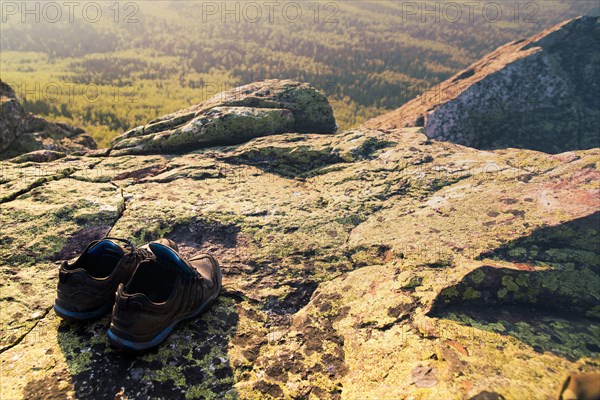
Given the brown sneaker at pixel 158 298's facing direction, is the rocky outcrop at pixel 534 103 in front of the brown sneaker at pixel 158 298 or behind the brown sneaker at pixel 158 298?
in front

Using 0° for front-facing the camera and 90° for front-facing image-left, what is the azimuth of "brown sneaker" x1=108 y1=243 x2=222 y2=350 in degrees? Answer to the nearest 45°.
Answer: approximately 225°

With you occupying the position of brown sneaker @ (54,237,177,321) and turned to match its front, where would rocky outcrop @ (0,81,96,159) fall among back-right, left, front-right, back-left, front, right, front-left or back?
front-left

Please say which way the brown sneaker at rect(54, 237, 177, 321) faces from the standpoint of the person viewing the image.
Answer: facing away from the viewer and to the right of the viewer

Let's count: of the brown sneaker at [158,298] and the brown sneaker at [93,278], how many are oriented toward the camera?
0

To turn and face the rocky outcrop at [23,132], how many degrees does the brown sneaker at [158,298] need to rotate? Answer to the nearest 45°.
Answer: approximately 45° to its left
